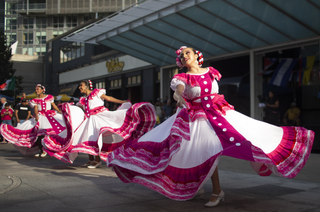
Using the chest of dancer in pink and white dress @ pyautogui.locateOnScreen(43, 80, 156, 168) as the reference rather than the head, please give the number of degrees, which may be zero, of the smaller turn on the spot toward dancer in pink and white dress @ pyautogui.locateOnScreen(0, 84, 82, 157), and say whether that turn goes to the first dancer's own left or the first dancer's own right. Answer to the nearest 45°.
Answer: approximately 90° to the first dancer's own right

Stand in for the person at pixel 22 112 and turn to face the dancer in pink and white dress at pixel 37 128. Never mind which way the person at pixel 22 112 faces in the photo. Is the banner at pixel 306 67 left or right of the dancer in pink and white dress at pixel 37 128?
left

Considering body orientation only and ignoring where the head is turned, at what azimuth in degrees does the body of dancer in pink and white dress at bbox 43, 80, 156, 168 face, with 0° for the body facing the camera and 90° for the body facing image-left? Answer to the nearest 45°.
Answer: approximately 45°

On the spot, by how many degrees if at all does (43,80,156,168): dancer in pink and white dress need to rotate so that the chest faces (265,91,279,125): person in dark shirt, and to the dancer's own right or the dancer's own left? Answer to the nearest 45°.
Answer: approximately 180°

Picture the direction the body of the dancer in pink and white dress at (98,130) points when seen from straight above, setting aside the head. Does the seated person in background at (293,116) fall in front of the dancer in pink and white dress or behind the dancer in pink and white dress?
behind

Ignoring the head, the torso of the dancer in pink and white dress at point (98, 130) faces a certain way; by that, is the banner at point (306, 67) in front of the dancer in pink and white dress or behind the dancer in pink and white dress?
behind

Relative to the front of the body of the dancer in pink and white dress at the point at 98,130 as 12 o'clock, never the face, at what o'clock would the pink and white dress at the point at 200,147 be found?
the pink and white dress at the point at 200,147 is roughly at 10 o'clock from the dancer in pink and white dress at the point at 98,130.

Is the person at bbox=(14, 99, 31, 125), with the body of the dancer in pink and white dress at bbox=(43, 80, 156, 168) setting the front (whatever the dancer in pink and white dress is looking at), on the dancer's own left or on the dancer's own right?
on the dancer's own right
